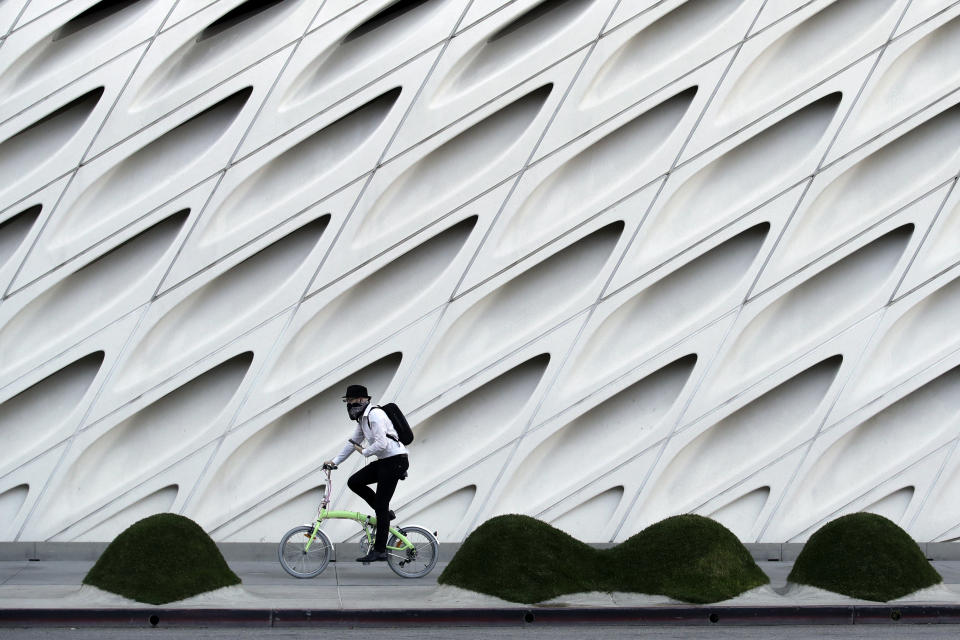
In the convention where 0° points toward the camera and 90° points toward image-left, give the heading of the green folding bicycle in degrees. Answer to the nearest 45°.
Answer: approximately 90°

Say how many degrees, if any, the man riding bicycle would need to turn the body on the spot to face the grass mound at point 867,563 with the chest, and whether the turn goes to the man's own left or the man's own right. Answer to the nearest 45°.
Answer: approximately 135° to the man's own left

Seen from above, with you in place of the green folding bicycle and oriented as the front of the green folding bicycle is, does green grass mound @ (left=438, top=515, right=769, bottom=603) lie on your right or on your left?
on your left

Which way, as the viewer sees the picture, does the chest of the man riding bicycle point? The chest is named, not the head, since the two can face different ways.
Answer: to the viewer's left
